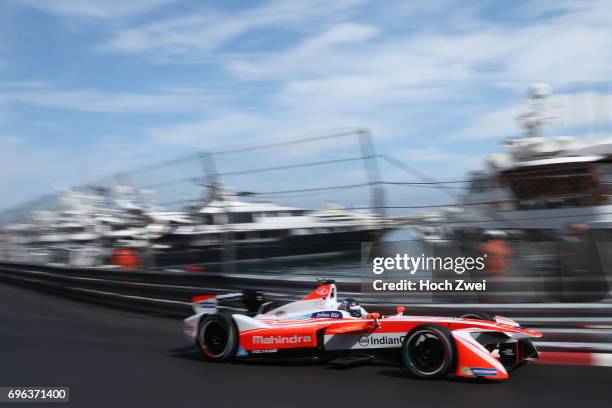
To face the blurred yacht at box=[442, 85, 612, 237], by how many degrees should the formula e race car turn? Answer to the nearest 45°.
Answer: approximately 90° to its left

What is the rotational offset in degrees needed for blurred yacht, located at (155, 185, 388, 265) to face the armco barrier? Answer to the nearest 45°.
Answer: approximately 90° to its right

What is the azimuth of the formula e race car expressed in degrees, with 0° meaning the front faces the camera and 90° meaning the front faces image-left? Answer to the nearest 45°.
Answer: approximately 315°
